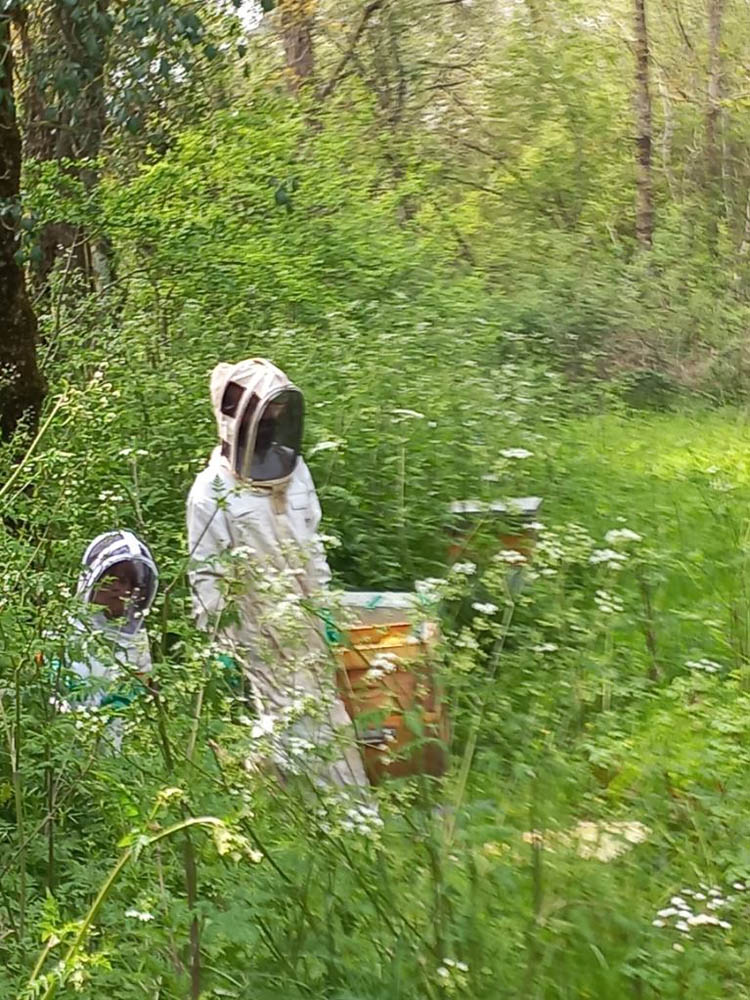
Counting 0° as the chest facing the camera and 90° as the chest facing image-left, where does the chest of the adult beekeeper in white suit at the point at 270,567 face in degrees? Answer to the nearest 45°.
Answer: approximately 315°

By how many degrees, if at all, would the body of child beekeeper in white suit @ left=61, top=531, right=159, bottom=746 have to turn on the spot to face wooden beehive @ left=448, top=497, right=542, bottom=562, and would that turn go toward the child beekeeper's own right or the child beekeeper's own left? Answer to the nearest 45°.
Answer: approximately 90° to the child beekeeper's own left

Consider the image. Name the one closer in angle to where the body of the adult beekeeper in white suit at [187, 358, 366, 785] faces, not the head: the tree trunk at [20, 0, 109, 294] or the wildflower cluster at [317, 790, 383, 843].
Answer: the wildflower cluster

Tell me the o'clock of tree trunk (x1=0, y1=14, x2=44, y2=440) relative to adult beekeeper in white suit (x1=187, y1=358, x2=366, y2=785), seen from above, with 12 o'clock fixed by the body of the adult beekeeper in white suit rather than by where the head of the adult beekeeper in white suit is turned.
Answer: The tree trunk is roughly at 7 o'clock from the adult beekeeper in white suit.

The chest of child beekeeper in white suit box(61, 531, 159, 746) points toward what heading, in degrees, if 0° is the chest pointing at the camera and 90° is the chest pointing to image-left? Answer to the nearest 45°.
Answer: approximately 315°

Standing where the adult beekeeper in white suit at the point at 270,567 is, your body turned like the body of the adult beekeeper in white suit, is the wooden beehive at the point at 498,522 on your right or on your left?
on your left

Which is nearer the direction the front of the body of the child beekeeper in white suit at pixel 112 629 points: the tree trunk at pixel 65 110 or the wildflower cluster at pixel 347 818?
the wildflower cluster

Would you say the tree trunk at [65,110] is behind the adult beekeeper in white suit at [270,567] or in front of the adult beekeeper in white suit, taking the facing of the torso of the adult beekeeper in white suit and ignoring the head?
behind
